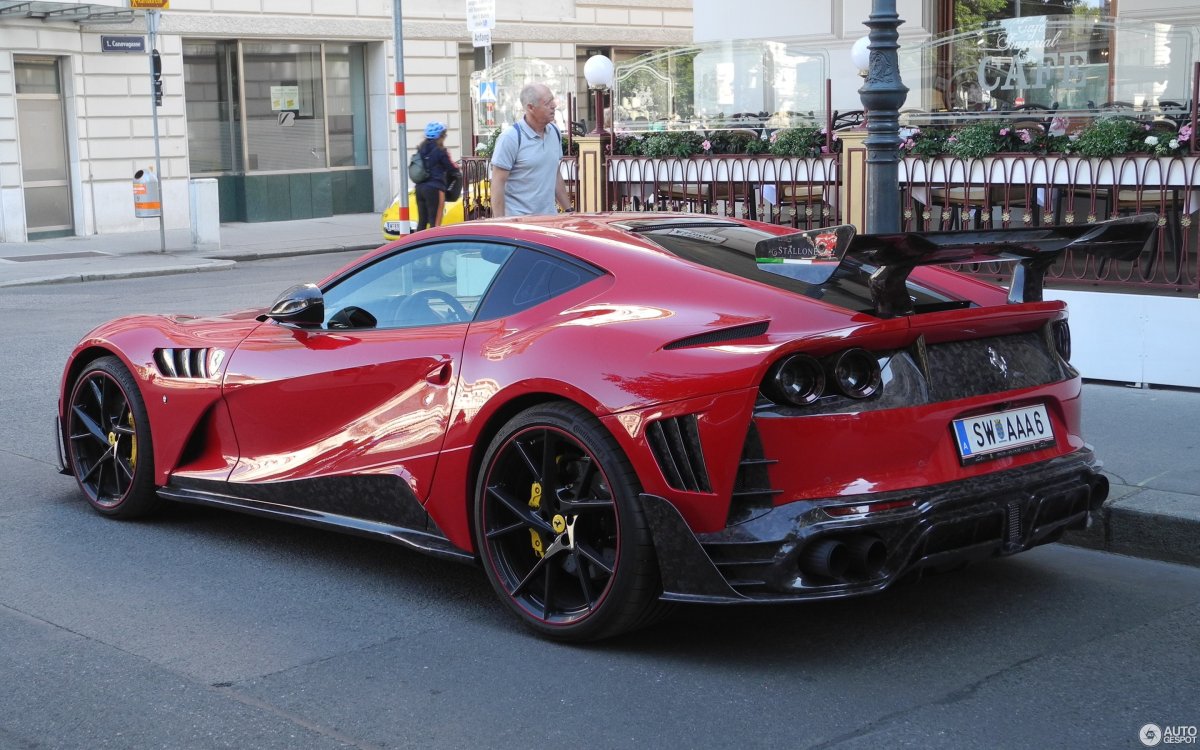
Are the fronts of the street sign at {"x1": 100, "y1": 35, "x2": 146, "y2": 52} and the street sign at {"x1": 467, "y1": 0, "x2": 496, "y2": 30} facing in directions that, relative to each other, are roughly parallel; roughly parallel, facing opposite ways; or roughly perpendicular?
roughly parallel

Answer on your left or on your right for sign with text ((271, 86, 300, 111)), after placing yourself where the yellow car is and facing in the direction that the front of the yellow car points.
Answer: on your right

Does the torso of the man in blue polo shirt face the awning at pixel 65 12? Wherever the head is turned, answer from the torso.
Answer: no

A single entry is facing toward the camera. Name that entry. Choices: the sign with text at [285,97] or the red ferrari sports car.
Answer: the sign with text

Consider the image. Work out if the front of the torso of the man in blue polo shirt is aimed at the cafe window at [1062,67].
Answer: no

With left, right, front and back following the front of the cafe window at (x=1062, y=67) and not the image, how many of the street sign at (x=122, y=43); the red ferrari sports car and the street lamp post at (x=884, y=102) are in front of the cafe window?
2

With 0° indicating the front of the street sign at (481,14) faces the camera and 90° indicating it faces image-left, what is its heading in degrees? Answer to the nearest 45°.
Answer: approximately 0°

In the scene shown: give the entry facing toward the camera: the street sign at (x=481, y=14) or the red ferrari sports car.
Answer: the street sign

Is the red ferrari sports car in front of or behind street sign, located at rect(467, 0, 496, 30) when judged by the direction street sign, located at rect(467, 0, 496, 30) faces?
in front

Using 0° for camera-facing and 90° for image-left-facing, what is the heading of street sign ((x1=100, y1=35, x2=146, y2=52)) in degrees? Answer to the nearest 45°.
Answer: approximately 0°

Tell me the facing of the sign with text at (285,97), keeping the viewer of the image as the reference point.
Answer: facing the viewer

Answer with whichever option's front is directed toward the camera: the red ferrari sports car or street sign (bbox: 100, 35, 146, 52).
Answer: the street sign

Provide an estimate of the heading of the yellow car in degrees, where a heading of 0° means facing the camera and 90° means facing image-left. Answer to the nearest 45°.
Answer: approximately 45°

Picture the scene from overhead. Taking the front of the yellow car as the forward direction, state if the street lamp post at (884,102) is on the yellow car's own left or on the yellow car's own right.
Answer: on the yellow car's own left

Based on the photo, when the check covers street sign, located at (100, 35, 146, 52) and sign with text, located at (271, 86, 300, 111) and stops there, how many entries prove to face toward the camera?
2

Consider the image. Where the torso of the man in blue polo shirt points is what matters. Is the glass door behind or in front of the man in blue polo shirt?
behind
